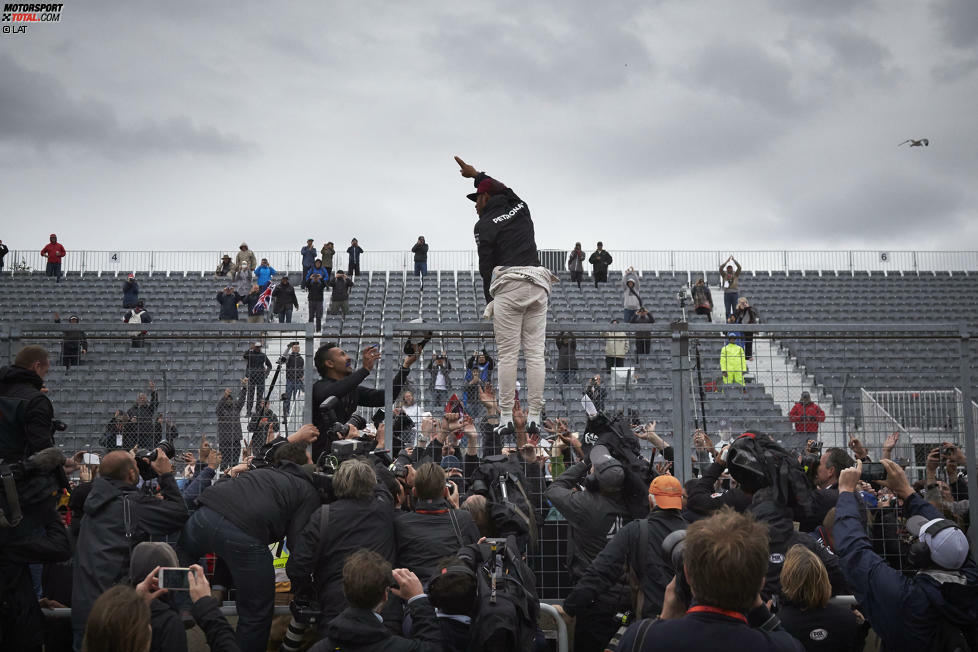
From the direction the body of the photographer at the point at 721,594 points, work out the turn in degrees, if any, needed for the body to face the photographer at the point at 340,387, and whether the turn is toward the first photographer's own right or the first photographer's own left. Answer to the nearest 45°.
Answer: approximately 45° to the first photographer's own left

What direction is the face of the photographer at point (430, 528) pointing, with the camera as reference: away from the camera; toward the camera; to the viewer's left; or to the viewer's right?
away from the camera

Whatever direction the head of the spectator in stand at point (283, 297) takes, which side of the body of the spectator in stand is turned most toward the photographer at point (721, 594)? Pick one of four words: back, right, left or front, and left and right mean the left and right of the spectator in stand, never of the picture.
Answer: front

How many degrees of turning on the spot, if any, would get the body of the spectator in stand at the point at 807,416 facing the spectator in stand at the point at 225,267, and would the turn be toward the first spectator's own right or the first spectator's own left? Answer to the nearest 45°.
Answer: approximately 135° to the first spectator's own right

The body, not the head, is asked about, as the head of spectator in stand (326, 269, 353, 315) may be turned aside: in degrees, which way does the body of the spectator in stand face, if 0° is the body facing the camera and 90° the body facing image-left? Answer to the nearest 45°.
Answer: approximately 0°

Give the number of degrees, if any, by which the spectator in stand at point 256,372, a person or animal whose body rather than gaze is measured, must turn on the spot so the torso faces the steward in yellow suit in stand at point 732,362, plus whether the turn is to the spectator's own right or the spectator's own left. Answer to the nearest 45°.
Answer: approximately 90° to the spectator's own left

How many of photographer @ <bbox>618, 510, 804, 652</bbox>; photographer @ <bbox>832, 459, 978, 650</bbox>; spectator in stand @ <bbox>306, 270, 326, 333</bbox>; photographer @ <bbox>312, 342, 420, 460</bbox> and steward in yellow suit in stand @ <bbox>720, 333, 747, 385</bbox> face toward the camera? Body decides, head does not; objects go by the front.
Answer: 2

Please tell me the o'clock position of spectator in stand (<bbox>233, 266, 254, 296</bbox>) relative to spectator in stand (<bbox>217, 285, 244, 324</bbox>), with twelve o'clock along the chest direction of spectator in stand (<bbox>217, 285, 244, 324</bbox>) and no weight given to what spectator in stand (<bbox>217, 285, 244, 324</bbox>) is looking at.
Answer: spectator in stand (<bbox>233, 266, 254, 296</bbox>) is roughly at 6 o'clock from spectator in stand (<bbox>217, 285, 244, 324</bbox>).

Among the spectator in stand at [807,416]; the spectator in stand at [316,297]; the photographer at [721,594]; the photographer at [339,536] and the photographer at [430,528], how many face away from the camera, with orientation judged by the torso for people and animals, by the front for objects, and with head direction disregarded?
3

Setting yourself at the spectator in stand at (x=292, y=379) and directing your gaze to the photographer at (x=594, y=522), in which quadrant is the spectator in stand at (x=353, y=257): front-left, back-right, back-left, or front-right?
back-left

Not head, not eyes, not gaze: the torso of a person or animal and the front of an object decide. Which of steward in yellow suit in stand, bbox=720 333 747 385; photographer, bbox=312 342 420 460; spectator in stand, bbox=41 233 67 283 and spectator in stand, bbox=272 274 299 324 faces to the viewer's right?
the photographer

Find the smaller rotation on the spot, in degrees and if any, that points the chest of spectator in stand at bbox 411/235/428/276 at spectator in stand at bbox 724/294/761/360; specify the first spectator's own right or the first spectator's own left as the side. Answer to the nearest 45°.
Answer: approximately 45° to the first spectator's own left

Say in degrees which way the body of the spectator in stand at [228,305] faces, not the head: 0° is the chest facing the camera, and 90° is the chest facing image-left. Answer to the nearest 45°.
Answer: approximately 0°

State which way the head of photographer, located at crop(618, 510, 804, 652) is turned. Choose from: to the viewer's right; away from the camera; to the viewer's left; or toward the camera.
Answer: away from the camera
